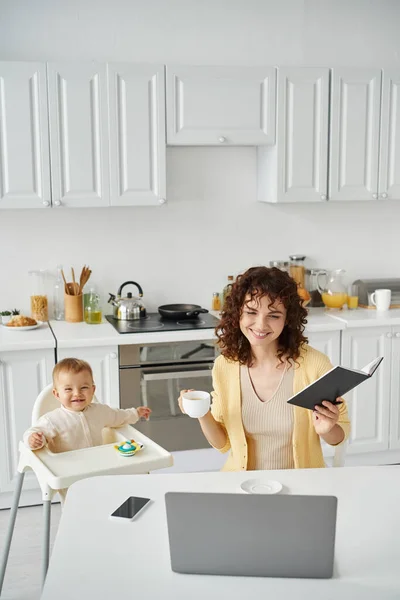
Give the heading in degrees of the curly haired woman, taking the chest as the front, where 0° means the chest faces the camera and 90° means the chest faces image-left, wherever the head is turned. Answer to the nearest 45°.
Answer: approximately 0°

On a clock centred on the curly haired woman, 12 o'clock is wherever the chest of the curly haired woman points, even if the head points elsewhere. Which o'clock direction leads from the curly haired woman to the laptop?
The laptop is roughly at 12 o'clock from the curly haired woman.

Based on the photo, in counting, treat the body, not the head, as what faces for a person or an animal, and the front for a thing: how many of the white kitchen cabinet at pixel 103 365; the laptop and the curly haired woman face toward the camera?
2

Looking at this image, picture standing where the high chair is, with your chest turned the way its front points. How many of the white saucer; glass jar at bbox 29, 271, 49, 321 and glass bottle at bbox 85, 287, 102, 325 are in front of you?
1

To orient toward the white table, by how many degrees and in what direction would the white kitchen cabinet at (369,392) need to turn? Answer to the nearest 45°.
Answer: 0° — it already faces it

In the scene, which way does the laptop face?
away from the camera

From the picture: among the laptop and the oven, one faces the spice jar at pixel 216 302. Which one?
the laptop

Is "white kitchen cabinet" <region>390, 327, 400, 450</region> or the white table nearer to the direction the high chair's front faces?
the white table

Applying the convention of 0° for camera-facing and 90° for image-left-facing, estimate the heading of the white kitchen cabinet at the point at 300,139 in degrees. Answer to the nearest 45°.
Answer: approximately 0°

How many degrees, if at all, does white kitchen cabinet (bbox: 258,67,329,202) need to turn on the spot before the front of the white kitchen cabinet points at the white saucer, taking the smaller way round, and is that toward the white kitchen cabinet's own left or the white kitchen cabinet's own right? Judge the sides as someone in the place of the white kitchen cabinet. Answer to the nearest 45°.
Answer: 0° — it already faces it

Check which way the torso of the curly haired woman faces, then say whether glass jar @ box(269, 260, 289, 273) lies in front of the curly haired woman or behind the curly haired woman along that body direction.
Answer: behind

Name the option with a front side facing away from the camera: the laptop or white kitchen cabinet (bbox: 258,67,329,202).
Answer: the laptop
